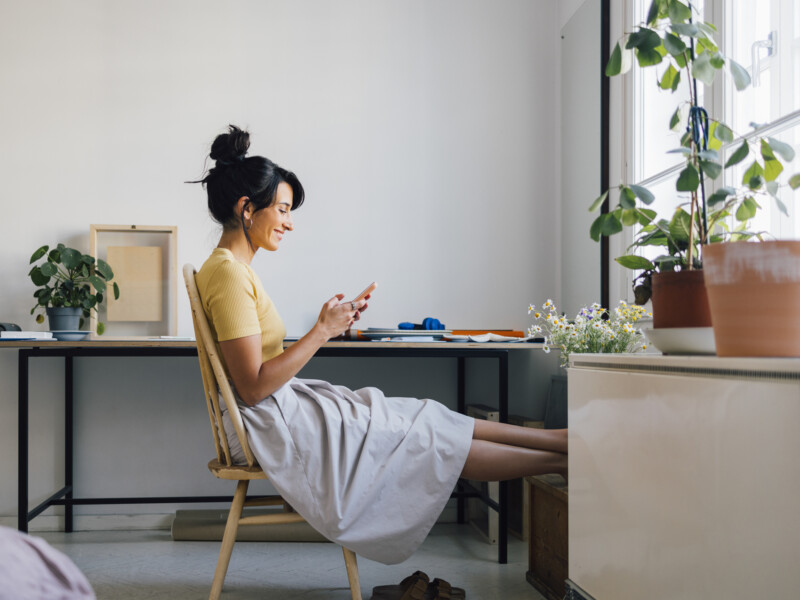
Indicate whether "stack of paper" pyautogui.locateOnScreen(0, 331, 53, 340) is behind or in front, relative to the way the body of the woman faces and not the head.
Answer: behind

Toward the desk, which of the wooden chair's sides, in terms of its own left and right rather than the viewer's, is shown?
left

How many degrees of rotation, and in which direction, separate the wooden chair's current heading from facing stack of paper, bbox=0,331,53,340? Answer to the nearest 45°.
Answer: approximately 135° to its left

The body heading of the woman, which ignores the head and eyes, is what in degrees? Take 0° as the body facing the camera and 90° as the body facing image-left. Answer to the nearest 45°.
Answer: approximately 270°

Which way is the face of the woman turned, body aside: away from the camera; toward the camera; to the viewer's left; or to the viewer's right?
to the viewer's right

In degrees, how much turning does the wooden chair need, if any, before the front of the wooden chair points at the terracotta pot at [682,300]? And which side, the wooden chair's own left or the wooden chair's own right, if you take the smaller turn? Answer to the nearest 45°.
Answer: approximately 45° to the wooden chair's own right

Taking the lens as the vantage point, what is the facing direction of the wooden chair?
facing to the right of the viewer

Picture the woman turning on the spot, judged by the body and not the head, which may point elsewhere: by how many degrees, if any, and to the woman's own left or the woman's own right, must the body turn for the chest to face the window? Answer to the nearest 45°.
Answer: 0° — they already face it

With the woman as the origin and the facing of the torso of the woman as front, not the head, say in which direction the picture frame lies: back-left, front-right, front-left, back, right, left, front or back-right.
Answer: back-left

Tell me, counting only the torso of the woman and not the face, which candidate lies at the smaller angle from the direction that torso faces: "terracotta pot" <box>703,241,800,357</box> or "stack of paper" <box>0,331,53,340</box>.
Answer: the terracotta pot
